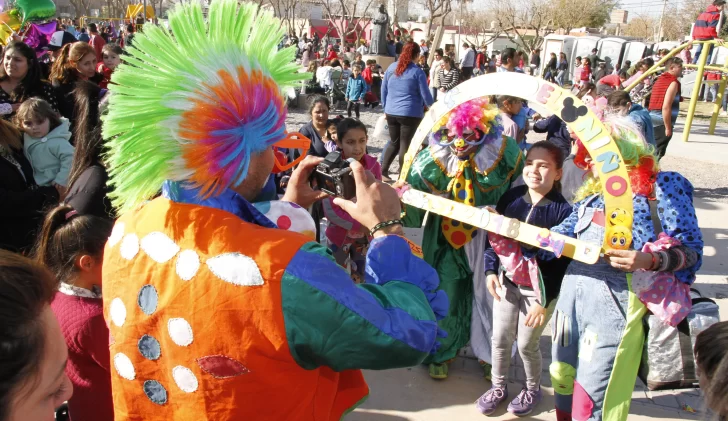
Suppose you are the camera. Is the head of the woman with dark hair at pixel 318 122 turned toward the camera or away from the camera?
toward the camera

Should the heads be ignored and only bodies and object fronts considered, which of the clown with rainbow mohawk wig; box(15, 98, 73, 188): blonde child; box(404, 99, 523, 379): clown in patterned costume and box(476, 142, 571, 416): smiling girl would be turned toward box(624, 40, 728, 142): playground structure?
the clown with rainbow mohawk wig

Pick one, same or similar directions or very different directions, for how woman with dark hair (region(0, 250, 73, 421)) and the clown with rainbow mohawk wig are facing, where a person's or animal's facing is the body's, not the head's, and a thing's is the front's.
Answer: same or similar directions

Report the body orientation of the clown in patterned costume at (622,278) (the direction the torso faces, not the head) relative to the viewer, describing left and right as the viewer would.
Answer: facing the viewer and to the left of the viewer

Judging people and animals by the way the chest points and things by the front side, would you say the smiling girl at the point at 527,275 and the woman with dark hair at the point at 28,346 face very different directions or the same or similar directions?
very different directions

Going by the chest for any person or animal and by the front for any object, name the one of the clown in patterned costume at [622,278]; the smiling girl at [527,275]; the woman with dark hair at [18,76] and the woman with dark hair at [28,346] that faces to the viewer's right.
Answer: the woman with dark hair at [28,346]

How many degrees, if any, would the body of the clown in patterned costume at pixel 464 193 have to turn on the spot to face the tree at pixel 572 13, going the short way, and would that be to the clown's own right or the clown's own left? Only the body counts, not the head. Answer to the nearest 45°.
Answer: approximately 180°

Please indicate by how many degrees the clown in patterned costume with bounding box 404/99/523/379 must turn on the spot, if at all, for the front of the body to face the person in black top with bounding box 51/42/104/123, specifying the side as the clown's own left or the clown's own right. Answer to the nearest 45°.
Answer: approximately 90° to the clown's own right

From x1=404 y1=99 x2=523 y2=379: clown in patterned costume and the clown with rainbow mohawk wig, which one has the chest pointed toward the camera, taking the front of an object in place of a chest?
the clown in patterned costume

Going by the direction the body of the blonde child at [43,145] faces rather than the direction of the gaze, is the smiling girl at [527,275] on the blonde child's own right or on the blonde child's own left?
on the blonde child's own left

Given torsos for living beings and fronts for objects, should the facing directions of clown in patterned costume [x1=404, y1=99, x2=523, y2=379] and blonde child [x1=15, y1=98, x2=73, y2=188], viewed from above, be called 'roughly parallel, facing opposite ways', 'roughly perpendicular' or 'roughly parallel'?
roughly parallel

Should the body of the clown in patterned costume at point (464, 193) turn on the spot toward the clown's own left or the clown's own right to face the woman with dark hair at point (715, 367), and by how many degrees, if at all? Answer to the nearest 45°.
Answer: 0° — they already face them

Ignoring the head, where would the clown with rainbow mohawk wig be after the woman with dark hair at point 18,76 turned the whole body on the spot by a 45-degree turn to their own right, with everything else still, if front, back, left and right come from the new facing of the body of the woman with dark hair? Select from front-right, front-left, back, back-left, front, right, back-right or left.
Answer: left

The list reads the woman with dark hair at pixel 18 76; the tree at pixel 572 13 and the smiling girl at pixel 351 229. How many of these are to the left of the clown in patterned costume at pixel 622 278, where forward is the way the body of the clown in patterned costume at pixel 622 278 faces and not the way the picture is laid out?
0

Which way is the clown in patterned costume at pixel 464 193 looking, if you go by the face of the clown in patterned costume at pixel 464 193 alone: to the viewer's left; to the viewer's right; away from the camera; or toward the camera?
toward the camera

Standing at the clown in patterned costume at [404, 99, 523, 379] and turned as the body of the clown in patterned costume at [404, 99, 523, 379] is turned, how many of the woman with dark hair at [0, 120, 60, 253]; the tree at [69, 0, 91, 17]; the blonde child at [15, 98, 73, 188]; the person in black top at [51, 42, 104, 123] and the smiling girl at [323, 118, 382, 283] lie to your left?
0

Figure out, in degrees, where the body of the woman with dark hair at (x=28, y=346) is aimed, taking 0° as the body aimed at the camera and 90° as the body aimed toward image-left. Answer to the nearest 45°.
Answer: approximately 270°

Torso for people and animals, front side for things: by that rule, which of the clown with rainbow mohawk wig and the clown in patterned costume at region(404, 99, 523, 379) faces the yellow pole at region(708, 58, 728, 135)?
the clown with rainbow mohawk wig
